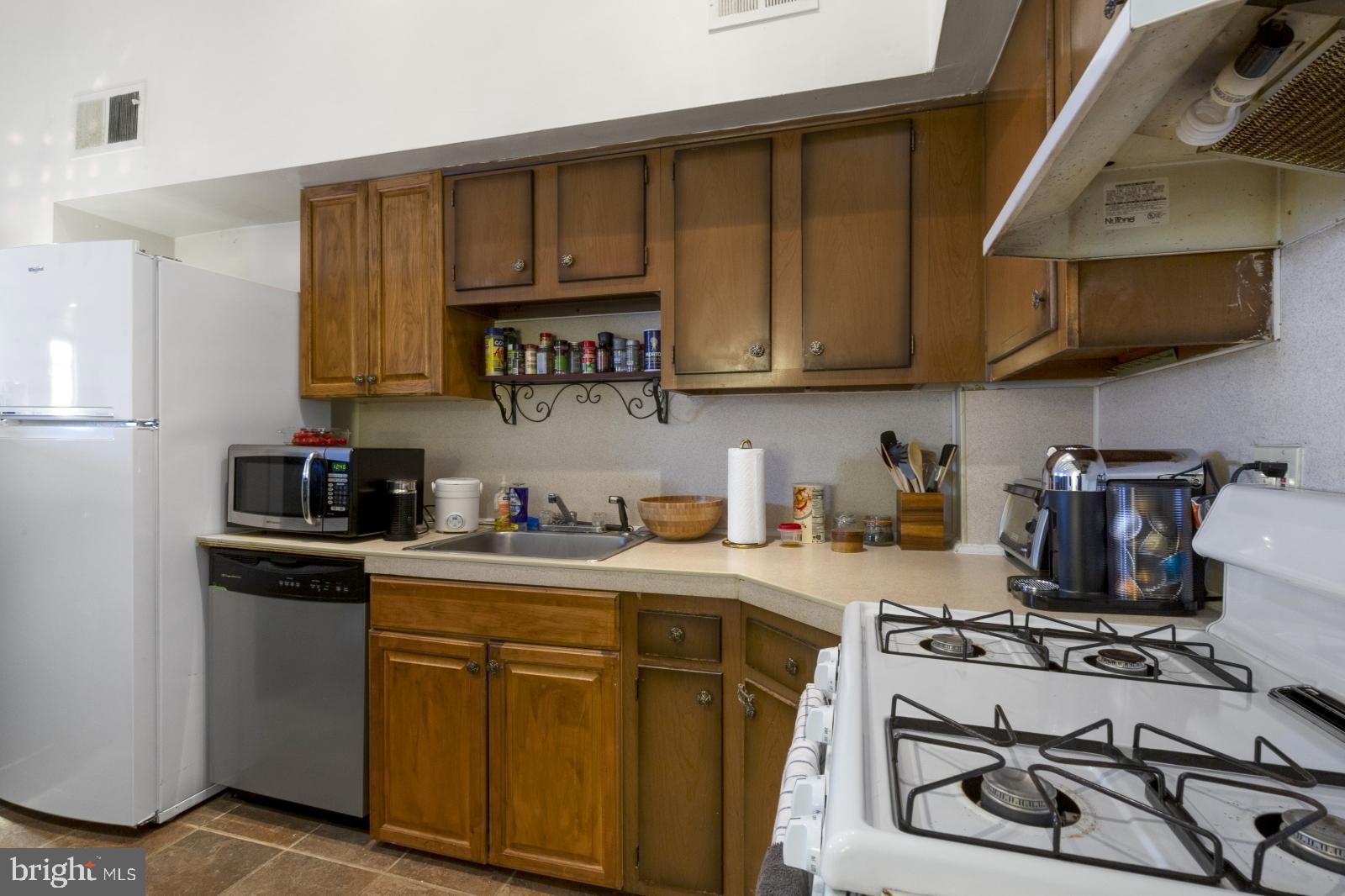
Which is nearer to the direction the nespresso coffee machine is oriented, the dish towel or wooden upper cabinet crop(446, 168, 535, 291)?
the wooden upper cabinet

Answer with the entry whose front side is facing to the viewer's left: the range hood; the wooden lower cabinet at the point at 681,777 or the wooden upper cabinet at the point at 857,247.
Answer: the range hood

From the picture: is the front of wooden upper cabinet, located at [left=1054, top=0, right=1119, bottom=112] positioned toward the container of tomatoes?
yes

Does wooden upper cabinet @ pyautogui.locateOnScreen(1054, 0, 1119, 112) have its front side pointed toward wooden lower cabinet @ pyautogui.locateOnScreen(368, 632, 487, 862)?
yes

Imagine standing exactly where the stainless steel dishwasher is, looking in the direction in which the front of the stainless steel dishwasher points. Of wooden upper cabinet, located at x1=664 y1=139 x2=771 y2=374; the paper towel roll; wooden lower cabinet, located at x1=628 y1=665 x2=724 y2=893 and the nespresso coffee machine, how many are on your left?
4

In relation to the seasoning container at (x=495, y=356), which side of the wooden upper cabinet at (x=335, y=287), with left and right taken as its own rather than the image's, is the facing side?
left

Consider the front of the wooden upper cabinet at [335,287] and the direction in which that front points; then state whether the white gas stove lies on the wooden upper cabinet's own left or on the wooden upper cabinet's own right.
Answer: on the wooden upper cabinet's own left

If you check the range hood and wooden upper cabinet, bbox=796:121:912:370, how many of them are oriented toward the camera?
1

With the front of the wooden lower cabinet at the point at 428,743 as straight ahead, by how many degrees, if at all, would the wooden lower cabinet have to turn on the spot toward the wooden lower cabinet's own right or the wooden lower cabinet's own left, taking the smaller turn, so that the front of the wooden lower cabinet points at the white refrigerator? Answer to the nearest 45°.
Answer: approximately 90° to the wooden lower cabinet's own right

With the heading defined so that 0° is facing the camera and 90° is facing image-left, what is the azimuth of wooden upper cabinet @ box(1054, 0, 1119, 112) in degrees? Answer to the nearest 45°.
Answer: approximately 90°
